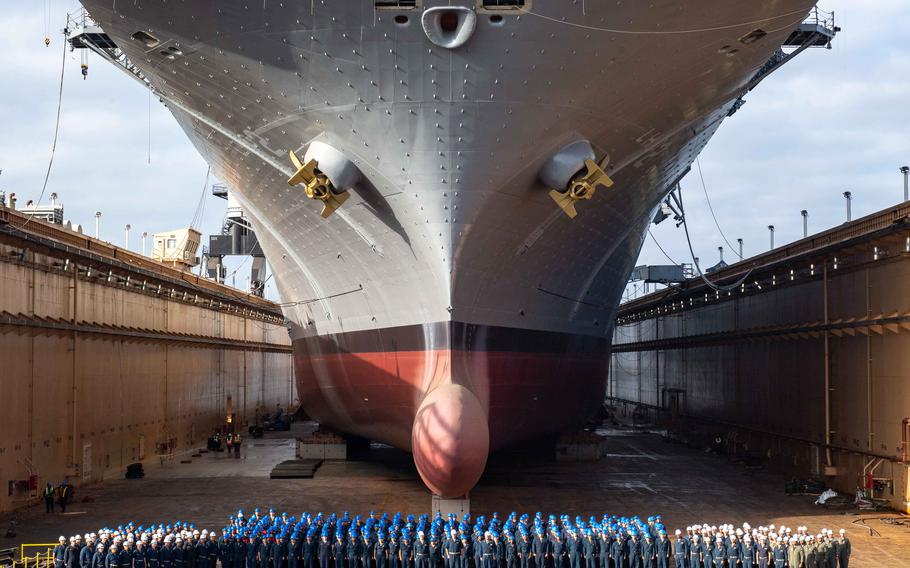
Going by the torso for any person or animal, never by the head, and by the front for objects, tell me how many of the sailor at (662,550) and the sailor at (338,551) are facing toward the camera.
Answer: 2

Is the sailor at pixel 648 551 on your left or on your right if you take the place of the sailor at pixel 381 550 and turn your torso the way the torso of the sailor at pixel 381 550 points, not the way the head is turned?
on your left

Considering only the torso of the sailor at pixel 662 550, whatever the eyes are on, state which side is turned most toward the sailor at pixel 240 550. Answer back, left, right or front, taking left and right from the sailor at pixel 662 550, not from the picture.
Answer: right

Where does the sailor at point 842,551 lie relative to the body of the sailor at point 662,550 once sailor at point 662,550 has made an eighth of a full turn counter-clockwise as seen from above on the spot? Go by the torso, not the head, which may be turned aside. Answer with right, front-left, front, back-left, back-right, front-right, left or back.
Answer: front-left

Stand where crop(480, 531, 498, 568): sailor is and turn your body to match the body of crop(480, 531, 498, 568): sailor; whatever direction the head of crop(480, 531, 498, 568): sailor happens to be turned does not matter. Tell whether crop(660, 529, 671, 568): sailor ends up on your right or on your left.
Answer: on your left

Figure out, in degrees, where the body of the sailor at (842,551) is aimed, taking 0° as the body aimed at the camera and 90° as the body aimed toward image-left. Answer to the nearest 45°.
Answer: approximately 0°

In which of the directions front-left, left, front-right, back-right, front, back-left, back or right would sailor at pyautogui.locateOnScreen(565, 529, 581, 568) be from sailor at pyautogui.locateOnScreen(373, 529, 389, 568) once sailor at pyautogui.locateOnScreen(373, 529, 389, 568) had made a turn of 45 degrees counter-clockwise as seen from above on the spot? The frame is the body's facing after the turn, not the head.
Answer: front-left

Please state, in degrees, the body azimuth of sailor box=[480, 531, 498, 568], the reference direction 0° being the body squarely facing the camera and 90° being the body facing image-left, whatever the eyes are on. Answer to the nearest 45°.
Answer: approximately 0°

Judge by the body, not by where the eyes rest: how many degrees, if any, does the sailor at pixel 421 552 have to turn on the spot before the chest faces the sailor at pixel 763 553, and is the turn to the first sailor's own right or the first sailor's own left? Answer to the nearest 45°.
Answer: approximately 90° to the first sailor's own left

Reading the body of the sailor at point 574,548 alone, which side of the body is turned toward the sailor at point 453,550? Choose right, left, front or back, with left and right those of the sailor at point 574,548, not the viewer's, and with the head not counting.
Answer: right
